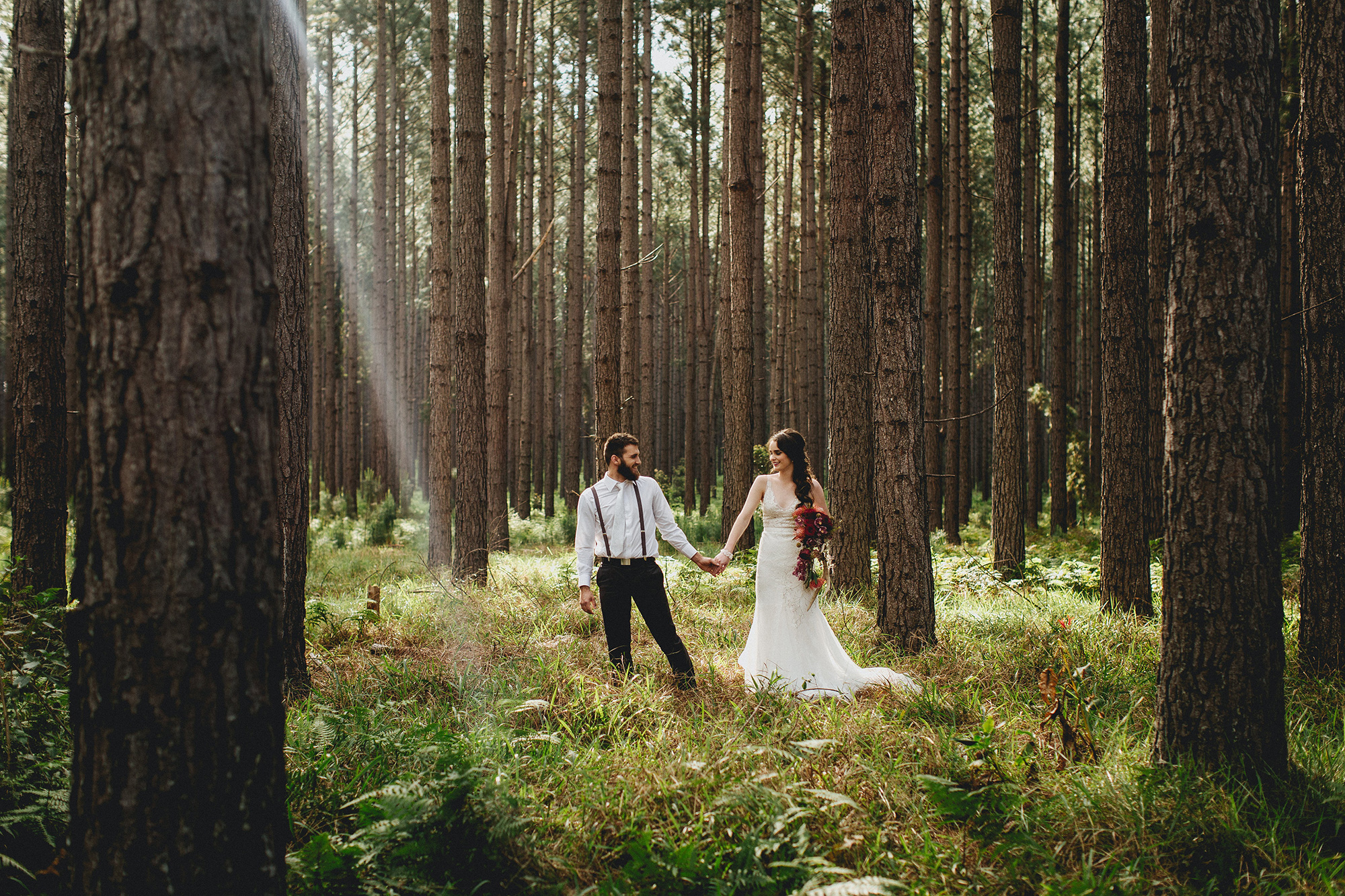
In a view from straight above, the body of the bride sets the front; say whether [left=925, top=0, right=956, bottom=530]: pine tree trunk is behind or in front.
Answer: behind

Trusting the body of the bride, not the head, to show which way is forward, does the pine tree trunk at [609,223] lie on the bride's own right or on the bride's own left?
on the bride's own right

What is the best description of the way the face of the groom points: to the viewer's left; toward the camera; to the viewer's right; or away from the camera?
to the viewer's right

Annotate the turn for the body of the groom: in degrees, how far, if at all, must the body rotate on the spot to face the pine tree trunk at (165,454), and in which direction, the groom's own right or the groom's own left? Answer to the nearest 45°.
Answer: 0° — they already face it

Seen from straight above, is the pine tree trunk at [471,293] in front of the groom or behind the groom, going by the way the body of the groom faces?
behind

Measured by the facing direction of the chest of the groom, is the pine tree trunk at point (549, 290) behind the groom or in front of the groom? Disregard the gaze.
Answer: behind

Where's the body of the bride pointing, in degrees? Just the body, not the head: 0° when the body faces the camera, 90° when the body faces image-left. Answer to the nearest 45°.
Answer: approximately 45°

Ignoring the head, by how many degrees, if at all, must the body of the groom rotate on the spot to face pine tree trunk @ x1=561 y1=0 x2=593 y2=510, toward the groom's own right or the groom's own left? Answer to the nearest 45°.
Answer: approximately 180°

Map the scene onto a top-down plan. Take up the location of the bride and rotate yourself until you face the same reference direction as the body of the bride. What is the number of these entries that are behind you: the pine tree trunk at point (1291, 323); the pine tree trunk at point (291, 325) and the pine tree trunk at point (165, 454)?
1

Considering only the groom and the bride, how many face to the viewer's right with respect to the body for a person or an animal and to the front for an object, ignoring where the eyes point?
0

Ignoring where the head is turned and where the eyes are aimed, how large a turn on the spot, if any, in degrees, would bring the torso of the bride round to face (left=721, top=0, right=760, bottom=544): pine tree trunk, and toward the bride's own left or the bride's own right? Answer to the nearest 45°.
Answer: approximately 135° to the bride's own right
